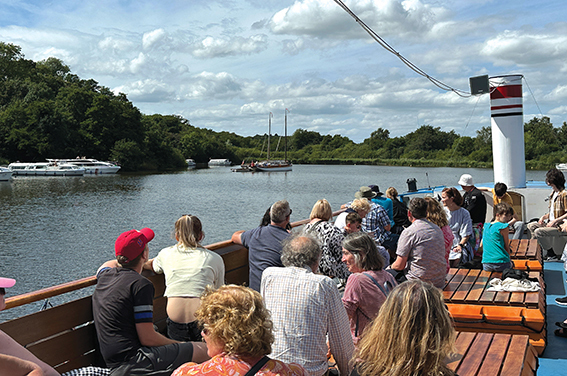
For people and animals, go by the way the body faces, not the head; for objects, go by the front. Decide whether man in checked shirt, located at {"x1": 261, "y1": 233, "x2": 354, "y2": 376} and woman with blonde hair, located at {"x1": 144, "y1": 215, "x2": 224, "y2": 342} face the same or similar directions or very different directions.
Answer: same or similar directions

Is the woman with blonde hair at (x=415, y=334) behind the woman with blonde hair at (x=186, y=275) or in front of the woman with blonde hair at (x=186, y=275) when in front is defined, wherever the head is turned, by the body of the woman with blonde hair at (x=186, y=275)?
behind

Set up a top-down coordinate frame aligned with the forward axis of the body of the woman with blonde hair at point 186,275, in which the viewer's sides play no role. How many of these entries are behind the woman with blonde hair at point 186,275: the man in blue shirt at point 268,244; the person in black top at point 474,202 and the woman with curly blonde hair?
1

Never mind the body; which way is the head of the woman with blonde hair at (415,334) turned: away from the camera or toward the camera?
away from the camera

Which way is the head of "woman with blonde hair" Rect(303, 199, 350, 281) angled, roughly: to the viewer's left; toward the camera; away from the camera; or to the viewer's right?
away from the camera

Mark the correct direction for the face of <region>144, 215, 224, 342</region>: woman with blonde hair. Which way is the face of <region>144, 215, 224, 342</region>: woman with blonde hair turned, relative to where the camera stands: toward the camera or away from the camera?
away from the camera

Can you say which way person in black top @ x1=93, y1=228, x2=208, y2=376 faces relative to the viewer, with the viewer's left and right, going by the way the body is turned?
facing away from the viewer and to the right of the viewer

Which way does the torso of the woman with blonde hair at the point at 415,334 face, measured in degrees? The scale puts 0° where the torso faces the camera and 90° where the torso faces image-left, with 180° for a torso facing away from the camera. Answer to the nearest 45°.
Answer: approximately 180°

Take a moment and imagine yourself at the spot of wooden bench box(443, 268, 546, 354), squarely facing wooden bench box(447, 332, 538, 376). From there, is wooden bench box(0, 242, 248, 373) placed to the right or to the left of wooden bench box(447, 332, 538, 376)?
right

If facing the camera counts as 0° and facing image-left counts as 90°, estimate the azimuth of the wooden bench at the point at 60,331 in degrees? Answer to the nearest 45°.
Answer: approximately 315°

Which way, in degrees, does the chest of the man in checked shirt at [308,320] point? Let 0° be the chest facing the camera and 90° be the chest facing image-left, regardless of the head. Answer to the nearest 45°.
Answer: approximately 180°

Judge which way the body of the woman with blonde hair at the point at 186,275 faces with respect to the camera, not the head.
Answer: away from the camera

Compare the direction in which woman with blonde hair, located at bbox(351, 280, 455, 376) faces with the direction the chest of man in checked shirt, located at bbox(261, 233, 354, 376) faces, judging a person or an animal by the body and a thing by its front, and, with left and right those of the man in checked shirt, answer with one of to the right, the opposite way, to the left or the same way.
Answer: the same way

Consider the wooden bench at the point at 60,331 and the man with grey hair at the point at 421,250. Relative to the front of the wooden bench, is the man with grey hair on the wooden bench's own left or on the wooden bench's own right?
on the wooden bench's own left

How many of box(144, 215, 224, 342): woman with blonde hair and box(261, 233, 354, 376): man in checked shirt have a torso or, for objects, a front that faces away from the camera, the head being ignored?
2

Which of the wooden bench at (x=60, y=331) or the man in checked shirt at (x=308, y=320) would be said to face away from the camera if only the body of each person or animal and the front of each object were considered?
the man in checked shirt
